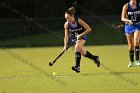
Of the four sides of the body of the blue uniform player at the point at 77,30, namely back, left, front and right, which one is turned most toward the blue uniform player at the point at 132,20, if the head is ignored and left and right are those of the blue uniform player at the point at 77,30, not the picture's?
back

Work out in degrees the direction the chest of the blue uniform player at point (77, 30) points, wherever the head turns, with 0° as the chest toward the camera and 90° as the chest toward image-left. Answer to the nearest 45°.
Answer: approximately 45°

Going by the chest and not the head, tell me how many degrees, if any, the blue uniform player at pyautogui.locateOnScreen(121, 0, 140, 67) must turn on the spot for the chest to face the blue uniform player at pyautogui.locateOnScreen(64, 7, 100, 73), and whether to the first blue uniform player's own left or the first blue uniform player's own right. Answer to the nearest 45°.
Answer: approximately 45° to the first blue uniform player's own right
